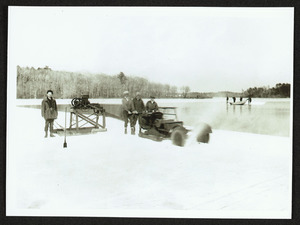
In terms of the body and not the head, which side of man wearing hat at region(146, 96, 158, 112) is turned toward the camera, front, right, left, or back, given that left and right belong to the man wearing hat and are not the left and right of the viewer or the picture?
front

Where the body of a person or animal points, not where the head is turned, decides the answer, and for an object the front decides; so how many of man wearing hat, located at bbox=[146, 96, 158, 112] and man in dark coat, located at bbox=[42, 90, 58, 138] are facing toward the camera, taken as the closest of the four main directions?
2

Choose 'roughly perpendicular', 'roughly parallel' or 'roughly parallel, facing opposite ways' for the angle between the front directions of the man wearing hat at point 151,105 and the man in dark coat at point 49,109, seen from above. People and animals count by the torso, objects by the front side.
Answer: roughly parallel
